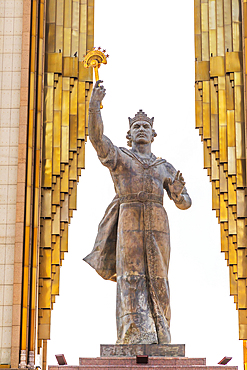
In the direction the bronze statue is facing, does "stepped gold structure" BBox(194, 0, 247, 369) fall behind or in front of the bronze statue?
behind

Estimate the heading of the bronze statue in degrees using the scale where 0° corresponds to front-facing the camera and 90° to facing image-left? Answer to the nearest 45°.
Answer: approximately 0°

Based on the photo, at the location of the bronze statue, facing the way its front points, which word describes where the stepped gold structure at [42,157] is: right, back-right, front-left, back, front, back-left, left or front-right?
back-right
